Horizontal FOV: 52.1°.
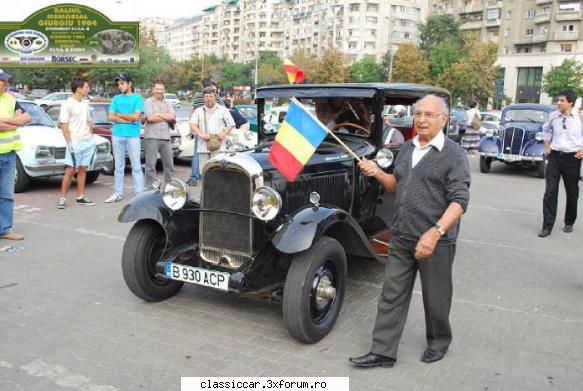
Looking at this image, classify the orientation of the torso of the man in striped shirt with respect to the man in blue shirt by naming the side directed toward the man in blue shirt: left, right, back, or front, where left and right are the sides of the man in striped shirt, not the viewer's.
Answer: right

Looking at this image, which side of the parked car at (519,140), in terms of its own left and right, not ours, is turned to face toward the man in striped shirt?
front

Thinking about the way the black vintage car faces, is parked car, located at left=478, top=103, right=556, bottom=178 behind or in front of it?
behind

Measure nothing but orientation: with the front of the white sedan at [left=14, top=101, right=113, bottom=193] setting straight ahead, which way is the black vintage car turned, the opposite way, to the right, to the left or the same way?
to the right

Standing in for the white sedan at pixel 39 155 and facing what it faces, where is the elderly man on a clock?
The elderly man is roughly at 1 o'clock from the white sedan.

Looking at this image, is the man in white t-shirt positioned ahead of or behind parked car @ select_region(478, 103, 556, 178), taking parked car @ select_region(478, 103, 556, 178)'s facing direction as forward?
ahead

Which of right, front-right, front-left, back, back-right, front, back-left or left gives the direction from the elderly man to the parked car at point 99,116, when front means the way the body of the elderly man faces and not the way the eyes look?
right

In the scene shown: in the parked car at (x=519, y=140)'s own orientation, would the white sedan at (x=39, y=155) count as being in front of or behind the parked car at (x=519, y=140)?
in front

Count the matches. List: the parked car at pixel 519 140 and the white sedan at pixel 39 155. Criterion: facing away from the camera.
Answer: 0
